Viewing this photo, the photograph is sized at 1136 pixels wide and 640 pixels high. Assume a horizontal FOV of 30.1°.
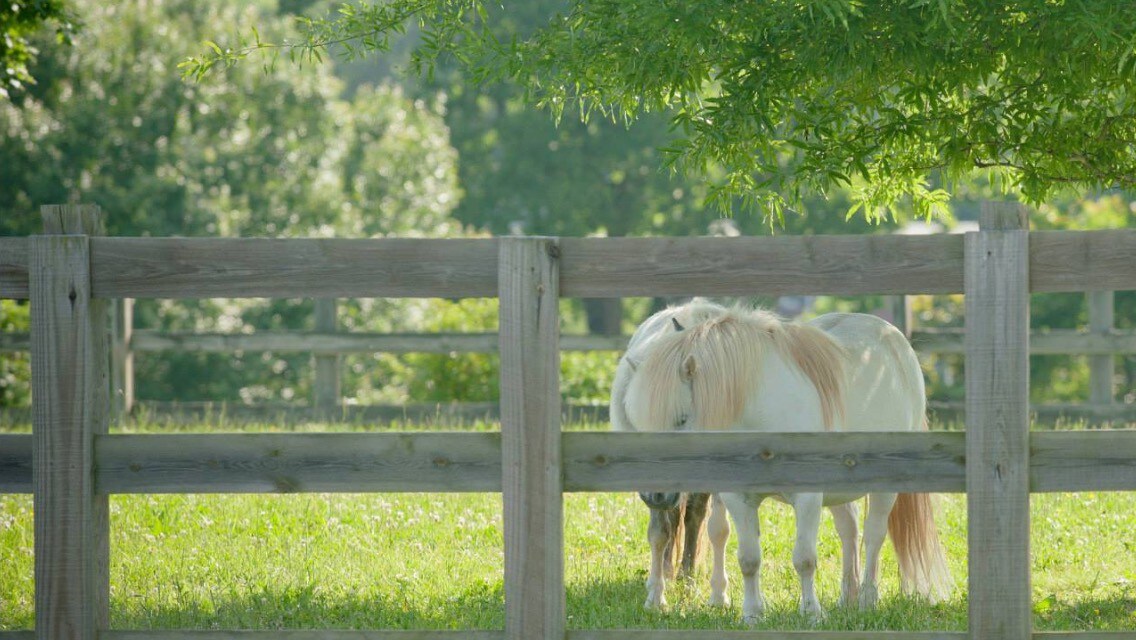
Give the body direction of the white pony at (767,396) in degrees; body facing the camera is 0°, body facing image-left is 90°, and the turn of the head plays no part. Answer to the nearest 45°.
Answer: approximately 45°

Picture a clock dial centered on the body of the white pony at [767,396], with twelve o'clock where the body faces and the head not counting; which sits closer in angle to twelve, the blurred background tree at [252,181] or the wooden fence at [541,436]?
the wooden fence

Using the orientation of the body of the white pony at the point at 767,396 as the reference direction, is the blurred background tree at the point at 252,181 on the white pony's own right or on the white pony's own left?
on the white pony's own right
